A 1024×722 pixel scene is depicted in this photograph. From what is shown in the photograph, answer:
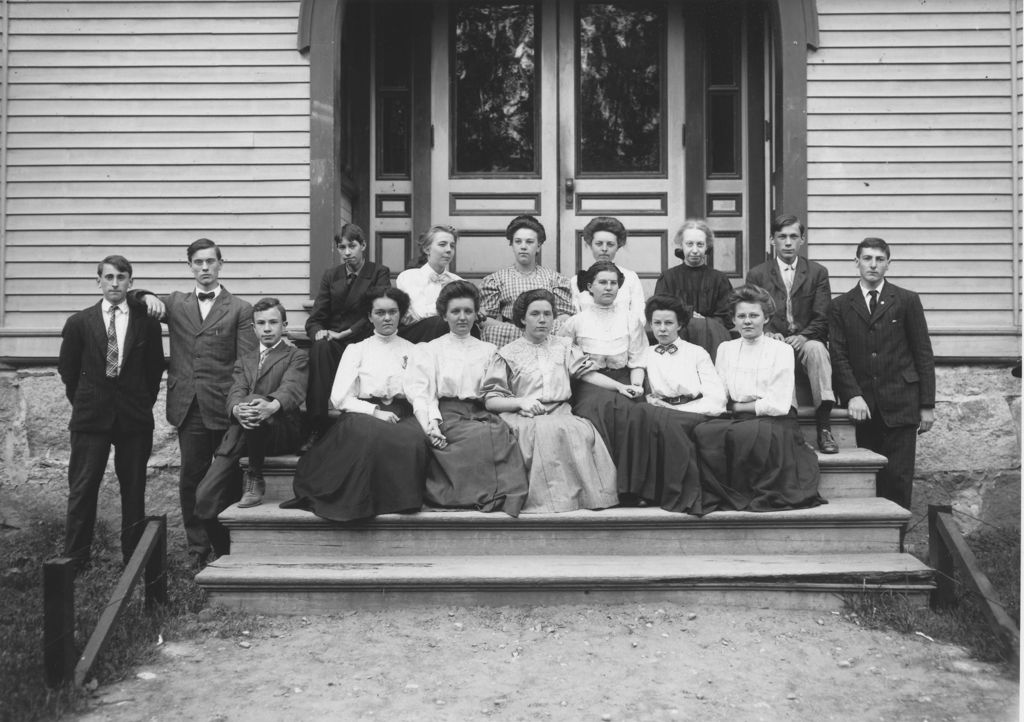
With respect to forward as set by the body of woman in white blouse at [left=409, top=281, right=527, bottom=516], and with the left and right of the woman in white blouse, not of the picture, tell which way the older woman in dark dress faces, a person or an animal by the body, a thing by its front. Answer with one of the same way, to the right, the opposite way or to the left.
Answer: the same way

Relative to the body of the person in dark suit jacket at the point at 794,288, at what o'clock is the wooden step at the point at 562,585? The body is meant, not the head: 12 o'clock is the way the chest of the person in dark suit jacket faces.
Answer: The wooden step is roughly at 1 o'clock from the person in dark suit jacket.

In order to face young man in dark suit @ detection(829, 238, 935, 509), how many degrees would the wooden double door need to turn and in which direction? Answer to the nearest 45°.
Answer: approximately 45° to its left

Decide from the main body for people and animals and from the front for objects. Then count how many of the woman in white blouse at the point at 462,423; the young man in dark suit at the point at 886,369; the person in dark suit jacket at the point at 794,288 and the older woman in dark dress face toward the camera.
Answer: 4

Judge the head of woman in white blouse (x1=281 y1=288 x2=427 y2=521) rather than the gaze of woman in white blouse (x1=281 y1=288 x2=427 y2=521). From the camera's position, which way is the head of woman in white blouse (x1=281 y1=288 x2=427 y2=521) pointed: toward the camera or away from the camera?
toward the camera

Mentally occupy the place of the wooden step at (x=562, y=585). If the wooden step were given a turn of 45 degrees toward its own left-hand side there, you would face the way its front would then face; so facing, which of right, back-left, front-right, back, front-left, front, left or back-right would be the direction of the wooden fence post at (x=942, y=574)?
front-left

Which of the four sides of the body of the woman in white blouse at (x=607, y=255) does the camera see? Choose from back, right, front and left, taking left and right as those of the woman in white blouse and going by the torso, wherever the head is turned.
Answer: front

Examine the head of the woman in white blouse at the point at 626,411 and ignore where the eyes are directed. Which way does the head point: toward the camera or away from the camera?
toward the camera

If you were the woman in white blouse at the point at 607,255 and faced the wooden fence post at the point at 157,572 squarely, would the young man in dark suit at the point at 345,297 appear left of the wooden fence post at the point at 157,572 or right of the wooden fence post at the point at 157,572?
right

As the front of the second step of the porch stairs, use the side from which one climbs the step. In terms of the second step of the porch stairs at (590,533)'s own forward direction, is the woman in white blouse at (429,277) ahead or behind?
behind

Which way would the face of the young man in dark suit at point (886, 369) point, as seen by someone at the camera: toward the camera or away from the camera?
toward the camera

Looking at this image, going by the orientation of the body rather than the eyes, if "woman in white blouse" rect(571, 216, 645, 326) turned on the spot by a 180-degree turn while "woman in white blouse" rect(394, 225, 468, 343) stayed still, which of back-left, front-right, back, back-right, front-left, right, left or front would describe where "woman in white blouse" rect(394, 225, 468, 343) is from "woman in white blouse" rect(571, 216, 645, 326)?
left

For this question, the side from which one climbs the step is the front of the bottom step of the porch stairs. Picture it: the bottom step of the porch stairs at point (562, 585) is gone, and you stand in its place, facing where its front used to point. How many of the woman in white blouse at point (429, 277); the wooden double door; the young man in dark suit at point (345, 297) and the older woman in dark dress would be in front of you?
0

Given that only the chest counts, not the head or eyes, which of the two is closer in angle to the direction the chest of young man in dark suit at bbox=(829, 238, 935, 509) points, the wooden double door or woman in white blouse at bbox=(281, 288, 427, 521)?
the woman in white blouse

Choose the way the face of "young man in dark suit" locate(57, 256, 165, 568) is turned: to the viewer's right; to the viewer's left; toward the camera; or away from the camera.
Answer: toward the camera

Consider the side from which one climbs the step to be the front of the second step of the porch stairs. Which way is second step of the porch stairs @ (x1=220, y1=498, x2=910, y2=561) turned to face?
toward the camera

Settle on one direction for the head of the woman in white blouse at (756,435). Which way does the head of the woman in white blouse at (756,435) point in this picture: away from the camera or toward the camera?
toward the camera

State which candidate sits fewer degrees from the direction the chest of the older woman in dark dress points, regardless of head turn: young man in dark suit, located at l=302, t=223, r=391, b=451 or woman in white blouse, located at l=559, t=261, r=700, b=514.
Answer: the woman in white blouse
